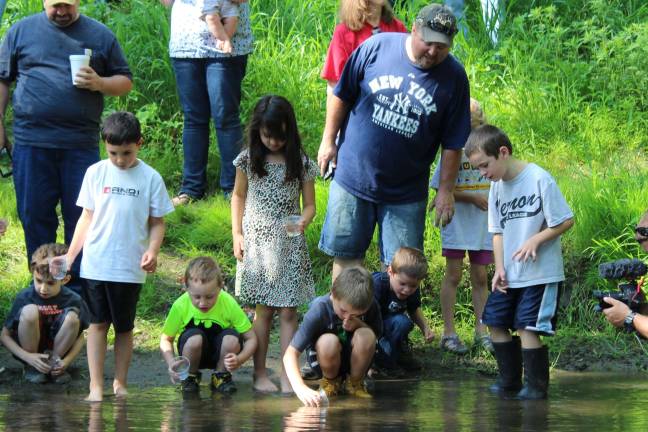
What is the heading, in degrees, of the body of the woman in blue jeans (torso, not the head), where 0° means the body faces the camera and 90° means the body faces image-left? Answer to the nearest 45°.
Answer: approximately 0°

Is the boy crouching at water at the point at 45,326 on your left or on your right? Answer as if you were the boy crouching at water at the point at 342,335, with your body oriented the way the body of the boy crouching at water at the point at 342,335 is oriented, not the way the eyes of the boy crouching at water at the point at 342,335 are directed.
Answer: on your right

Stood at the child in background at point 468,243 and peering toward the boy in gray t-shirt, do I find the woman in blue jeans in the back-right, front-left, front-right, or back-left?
back-right

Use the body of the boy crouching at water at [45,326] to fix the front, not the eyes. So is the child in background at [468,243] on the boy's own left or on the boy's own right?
on the boy's own left

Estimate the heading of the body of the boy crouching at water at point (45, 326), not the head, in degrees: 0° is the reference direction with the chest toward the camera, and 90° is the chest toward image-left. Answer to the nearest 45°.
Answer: approximately 0°

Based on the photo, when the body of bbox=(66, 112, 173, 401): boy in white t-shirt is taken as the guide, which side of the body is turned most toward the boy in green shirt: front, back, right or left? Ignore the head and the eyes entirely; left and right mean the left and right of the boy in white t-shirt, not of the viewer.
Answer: left

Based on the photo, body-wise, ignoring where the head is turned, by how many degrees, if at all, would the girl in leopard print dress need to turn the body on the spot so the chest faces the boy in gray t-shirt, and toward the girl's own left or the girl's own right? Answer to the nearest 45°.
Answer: approximately 90° to the girl's own left

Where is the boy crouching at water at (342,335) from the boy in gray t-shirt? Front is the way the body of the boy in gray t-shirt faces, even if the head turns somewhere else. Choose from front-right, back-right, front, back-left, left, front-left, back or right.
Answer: front-right
